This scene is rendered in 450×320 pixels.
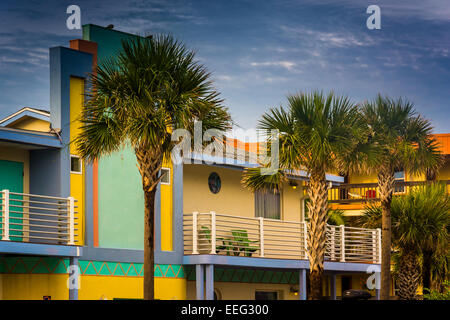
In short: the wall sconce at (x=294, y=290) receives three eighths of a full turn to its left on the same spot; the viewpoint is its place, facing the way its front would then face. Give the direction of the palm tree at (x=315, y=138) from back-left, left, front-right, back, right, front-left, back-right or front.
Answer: back

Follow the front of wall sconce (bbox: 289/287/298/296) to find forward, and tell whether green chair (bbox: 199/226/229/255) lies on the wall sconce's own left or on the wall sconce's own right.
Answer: on the wall sconce's own right

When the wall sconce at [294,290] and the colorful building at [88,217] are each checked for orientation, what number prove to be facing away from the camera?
0

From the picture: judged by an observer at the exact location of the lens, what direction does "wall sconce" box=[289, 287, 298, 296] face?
facing the viewer and to the right of the viewer

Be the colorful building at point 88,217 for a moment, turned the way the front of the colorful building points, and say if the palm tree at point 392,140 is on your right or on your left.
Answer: on your left

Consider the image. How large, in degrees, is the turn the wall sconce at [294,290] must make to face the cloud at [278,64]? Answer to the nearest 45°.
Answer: approximately 135° to its left

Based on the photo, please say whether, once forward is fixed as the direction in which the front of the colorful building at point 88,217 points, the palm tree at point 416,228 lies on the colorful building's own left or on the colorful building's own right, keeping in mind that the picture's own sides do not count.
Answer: on the colorful building's own left

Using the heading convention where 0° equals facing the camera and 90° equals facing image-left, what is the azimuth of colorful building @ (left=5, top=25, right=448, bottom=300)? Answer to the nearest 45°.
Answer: approximately 315°
